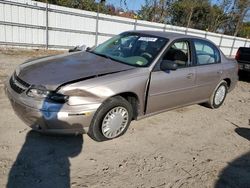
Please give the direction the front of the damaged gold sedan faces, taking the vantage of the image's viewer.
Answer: facing the viewer and to the left of the viewer

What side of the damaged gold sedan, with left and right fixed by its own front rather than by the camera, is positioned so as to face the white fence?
right
